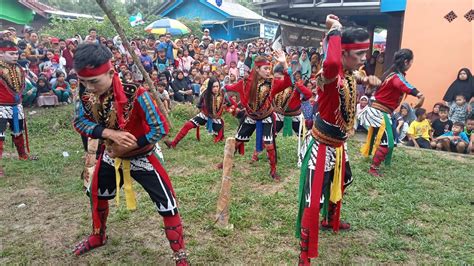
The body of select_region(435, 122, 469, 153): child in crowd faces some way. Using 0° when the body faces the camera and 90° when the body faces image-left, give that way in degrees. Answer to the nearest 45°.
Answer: approximately 45°

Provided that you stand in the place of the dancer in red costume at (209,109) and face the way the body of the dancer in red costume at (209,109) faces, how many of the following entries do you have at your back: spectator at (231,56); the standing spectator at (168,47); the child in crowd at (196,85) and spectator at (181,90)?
4

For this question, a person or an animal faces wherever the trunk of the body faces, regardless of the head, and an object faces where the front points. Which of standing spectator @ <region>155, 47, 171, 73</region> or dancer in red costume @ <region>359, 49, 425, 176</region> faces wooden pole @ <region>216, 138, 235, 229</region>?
the standing spectator

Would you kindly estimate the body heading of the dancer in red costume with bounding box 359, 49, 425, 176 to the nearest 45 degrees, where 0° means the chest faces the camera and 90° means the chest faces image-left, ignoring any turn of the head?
approximately 270°

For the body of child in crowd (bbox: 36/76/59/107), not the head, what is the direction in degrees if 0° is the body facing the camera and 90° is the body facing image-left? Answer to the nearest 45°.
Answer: approximately 0°

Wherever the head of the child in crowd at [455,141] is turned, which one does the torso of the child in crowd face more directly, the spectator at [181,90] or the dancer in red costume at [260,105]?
the dancer in red costume

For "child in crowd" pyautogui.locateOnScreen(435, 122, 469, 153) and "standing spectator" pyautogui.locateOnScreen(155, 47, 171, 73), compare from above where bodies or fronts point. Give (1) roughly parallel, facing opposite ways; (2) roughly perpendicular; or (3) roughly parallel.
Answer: roughly perpendicular

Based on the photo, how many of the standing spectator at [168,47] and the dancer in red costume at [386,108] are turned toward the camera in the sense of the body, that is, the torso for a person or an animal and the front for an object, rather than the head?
1

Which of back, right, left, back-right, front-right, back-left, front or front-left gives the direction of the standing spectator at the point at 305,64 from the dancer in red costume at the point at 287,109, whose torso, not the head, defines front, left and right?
back

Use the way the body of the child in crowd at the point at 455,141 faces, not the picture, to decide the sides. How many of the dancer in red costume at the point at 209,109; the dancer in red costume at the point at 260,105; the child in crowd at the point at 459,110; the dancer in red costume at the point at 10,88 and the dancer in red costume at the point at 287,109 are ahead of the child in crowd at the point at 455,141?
4
